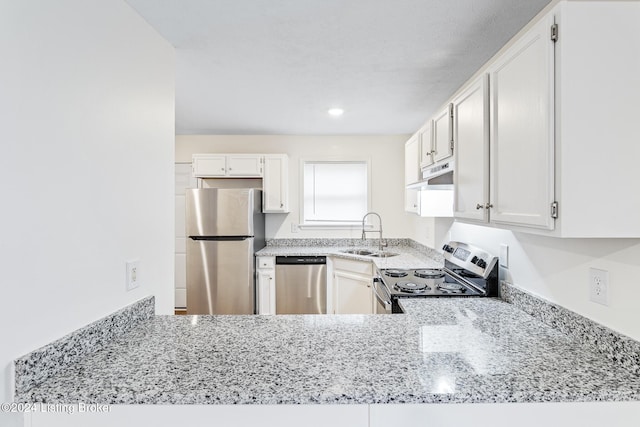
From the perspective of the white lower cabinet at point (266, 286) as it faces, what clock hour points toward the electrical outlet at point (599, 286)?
The electrical outlet is roughly at 11 o'clock from the white lower cabinet.

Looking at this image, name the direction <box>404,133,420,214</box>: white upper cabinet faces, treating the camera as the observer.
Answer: facing to the left of the viewer

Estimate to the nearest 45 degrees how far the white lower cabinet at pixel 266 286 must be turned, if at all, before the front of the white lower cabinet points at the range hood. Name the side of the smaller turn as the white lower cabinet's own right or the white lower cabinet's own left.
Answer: approximately 45° to the white lower cabinet's own left

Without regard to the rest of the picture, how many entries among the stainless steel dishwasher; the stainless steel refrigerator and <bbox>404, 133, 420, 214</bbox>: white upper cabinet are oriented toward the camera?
2

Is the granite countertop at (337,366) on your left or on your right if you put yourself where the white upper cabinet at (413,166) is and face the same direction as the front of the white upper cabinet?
on your left

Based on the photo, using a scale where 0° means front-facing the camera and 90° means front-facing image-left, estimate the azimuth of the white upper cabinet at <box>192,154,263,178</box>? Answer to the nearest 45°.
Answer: approximately 0°

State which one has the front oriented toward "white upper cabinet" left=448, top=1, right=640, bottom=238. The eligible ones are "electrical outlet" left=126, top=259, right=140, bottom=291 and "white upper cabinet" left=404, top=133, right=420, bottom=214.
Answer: the electrical outlet
